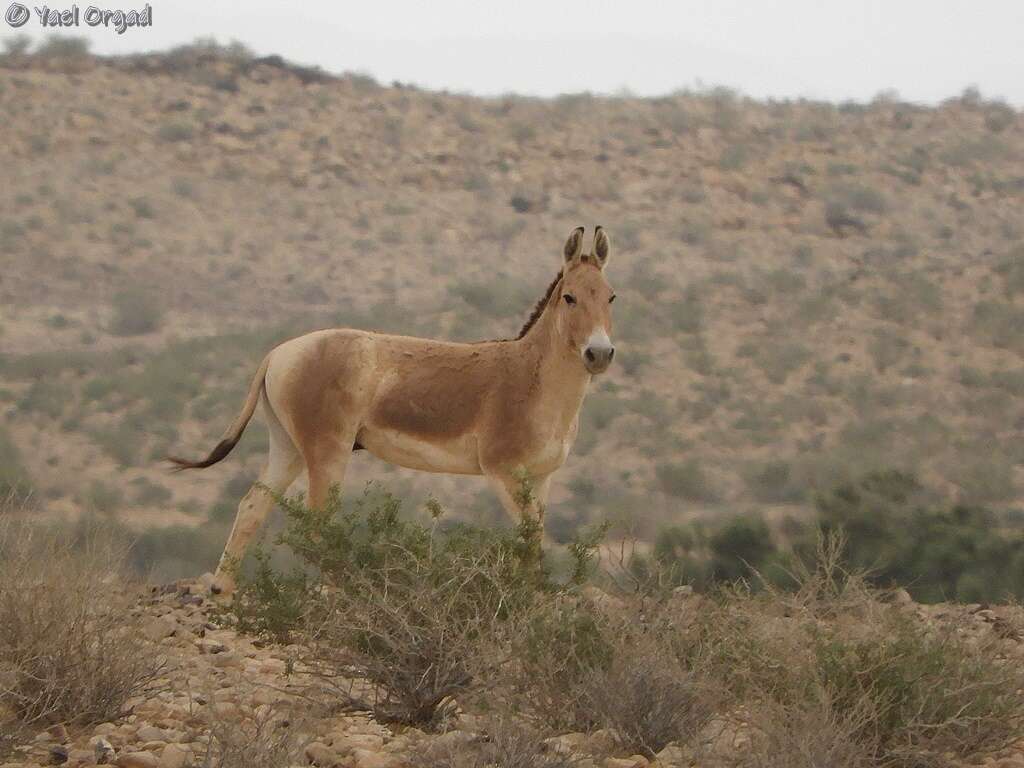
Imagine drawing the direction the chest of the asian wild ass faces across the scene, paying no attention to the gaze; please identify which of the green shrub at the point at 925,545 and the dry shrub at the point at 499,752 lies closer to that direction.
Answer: the green shrub

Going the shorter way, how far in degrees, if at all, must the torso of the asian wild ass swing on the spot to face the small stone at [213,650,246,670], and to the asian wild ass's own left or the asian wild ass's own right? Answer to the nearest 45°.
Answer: approximately 135° to the asian wild ass's own right

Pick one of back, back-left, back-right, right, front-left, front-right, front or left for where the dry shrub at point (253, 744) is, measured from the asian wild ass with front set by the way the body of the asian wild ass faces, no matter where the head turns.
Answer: right

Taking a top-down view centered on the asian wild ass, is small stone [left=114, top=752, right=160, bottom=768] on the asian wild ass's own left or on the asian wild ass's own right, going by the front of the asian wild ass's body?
on the asian wild ass's own right

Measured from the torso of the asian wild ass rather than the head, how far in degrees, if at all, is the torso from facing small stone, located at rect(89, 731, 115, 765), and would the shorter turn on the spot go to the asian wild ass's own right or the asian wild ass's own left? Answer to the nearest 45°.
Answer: approximately 90° to the asian wild ass's own right

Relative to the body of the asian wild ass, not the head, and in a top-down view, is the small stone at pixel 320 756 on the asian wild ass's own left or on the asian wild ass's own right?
on the asian wild ass's own right

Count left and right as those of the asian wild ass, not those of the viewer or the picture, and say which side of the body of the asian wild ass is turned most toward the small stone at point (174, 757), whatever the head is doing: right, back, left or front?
right

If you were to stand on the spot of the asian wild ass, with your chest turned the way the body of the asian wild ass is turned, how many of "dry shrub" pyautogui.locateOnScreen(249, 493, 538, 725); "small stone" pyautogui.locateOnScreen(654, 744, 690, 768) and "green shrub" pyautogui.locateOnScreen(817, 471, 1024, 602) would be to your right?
2

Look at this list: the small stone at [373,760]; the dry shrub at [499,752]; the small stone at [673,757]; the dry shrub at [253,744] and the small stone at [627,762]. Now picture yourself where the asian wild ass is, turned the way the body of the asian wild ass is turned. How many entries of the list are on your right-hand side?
5

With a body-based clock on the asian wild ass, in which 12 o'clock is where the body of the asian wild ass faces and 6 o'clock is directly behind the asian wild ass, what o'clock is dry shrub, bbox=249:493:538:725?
The dry shrub is roughly at 3 o'clock from the asian wild ass.

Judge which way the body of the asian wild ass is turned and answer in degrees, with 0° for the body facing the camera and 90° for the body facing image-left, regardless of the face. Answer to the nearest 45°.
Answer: approximately 270°

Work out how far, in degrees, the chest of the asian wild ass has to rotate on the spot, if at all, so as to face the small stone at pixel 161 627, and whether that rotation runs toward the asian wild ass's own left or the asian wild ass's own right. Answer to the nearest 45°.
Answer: approximately 135° to the asian wild ass's own right

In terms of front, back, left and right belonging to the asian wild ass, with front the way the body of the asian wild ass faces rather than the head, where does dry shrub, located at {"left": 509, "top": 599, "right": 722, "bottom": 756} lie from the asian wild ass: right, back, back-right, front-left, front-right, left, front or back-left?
right

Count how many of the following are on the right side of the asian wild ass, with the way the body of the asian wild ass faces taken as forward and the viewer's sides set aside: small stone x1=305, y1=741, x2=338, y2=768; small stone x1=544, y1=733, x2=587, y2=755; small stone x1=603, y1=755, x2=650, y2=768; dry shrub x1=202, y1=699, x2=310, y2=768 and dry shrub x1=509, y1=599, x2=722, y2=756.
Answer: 5

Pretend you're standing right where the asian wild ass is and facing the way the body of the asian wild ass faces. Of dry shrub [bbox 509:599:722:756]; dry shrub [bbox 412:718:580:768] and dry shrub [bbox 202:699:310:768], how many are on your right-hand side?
3
